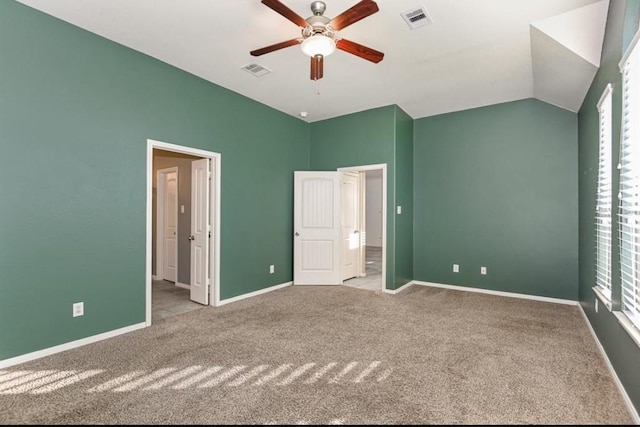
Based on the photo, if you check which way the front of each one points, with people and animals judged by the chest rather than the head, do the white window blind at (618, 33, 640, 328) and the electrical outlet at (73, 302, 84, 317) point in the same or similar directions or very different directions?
very different directions

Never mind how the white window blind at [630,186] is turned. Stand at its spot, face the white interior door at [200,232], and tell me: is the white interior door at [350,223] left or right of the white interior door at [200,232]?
right

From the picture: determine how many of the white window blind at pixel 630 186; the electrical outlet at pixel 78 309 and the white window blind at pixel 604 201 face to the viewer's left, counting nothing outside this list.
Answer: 2

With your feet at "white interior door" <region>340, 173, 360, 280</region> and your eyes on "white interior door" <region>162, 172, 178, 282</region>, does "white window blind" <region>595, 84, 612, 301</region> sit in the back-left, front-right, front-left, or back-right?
back-left

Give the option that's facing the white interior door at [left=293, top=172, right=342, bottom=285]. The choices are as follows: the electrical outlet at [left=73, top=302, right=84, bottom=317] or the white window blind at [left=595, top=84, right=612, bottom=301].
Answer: the white window blind

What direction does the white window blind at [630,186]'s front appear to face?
to the viewer's left

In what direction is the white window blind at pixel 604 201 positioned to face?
to the viewer's left

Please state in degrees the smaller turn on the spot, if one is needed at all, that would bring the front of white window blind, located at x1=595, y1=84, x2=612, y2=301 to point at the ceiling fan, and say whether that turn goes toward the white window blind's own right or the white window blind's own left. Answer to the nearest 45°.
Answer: approximately 45° to the white window blind's own left

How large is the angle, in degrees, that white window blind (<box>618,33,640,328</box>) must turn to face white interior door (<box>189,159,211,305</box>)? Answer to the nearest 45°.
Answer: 0° — it already faces it

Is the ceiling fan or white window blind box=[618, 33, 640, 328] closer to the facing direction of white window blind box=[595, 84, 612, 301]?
the ceiling fan

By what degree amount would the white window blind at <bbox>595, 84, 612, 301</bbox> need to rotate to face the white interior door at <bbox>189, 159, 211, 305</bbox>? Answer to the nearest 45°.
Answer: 0° — it already faces it

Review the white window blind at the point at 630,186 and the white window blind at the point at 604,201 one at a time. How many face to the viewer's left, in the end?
2
